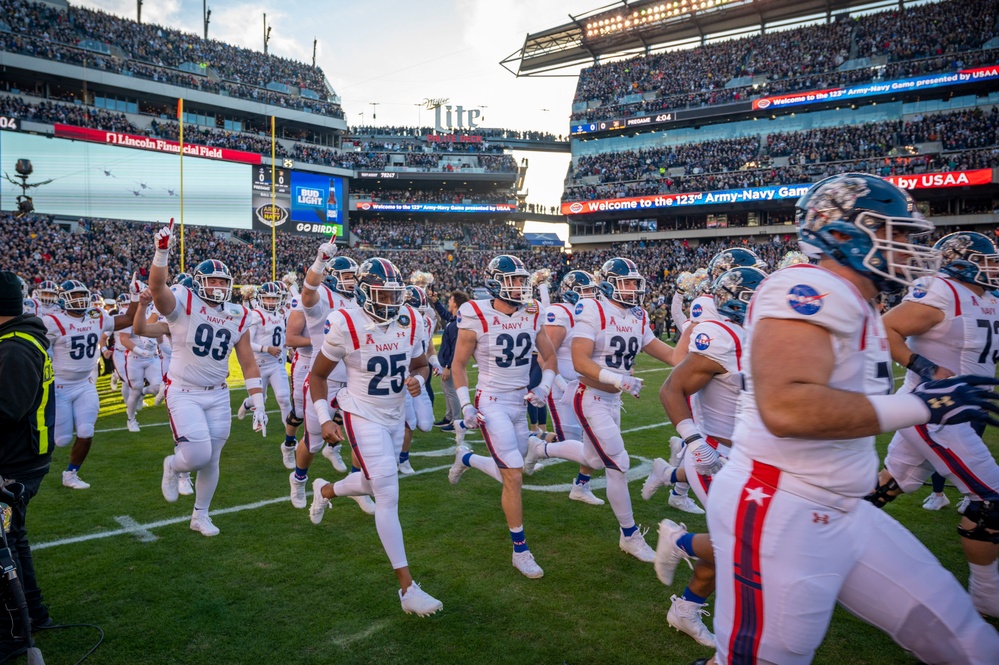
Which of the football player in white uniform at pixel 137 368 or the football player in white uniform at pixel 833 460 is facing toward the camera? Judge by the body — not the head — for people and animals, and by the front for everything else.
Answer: the football player in white uniform at pixel 137 368

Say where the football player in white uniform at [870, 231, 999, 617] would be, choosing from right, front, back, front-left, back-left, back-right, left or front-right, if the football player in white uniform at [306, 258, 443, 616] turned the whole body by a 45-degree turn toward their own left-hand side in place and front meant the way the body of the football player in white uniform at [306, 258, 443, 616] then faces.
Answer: front

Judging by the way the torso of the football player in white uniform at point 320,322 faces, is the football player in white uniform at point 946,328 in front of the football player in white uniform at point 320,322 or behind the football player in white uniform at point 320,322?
in front

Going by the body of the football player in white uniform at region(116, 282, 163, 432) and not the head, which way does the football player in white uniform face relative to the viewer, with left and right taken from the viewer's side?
facing the viewer
